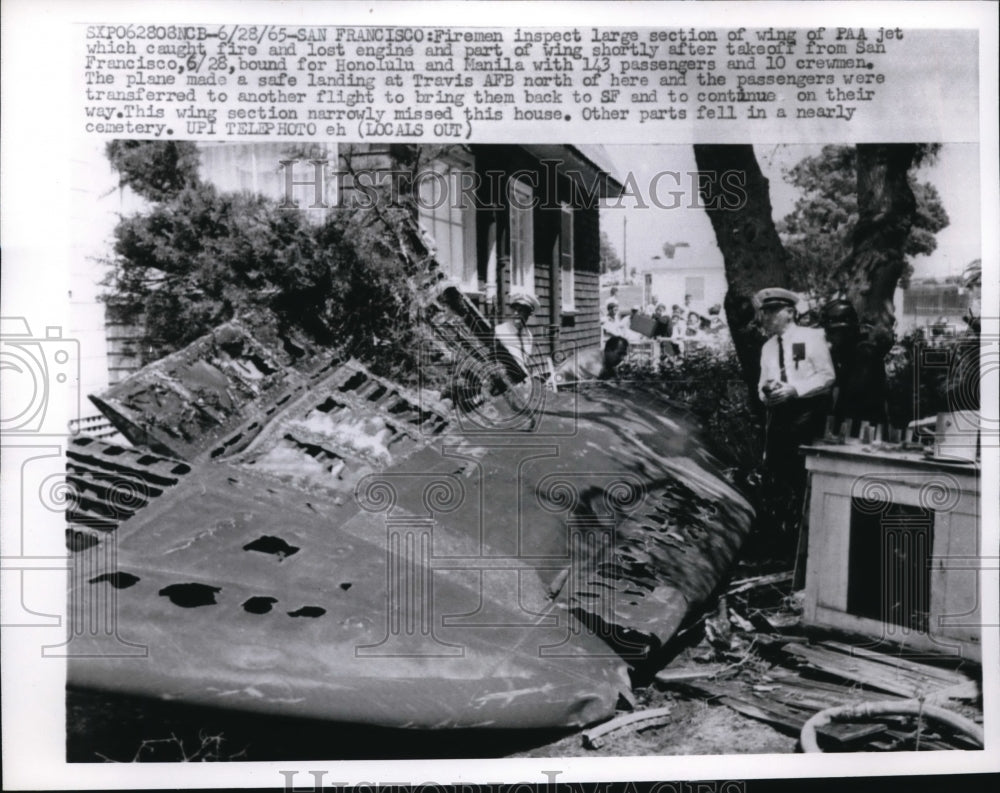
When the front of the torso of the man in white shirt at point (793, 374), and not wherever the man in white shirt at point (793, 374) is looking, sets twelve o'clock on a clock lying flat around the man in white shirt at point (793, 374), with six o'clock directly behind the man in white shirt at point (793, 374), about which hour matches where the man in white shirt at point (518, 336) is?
the man in white shirt at point (518, 336) is roughly at 3 o'clock from the man in white shirt at point (793, 374).

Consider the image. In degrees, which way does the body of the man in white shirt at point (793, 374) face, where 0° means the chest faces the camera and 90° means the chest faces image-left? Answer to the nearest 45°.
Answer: approximately 45°

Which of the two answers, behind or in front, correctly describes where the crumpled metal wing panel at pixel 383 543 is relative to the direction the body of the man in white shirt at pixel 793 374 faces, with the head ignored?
in front
